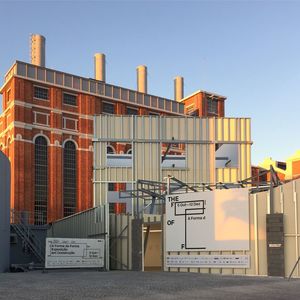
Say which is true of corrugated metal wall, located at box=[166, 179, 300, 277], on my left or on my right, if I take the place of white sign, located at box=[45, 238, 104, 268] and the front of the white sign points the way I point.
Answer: on my left

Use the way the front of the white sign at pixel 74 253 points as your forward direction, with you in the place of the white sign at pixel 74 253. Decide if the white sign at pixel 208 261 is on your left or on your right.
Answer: on your left

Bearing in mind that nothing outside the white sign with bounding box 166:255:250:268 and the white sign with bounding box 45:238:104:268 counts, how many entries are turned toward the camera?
2

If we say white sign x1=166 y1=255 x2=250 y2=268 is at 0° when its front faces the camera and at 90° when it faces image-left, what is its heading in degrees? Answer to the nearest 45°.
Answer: approximately 0°

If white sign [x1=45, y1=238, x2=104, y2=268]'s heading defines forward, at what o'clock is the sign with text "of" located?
The sign with text "of" is roughly at 10 o'clock from the white sign.

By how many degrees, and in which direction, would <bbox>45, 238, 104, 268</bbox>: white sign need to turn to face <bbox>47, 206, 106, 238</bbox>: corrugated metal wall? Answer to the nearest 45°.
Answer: approximately 180°
